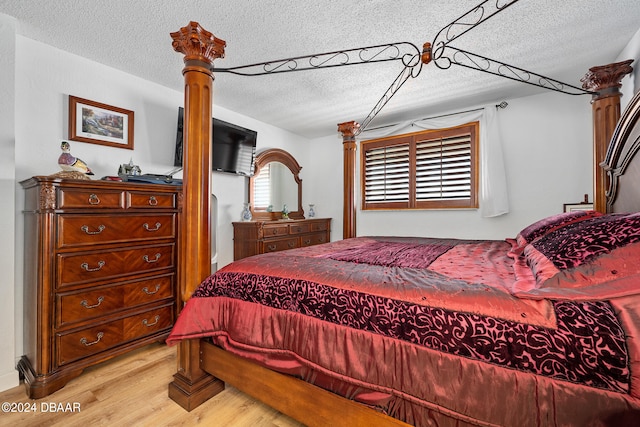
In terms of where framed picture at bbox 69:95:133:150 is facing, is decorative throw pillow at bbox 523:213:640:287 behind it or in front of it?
in front

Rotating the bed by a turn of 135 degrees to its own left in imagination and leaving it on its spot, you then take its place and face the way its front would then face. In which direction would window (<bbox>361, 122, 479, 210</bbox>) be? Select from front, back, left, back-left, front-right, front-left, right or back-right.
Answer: back

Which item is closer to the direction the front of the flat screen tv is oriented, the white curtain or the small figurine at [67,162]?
the white curtain

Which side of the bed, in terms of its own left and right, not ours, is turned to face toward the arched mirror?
front

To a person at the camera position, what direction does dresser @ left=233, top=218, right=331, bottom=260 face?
facing the viewer and to the right of the viewer

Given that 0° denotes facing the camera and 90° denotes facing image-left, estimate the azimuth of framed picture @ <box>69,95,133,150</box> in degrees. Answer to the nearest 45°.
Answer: approximately 315°

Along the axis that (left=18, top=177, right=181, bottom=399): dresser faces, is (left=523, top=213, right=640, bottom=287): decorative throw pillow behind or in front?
in front

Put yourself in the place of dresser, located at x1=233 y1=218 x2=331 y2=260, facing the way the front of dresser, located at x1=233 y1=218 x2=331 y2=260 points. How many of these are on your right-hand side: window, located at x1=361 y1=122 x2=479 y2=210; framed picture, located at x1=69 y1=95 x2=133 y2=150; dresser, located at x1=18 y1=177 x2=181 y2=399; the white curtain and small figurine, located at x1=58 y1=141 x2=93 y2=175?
3

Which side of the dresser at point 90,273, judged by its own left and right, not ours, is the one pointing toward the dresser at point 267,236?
left

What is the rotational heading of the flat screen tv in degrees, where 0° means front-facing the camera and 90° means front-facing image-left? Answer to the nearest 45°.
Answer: approximately 315°

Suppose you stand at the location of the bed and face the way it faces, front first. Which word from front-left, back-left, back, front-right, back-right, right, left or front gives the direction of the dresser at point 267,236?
front

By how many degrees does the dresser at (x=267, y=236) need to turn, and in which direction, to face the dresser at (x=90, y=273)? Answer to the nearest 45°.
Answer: approximately 90° to its right

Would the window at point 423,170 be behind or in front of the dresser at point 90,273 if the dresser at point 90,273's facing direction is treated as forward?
in front

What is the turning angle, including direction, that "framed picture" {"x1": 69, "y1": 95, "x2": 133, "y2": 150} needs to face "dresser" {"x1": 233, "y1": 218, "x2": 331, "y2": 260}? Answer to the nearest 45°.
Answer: approximately 45° to its left

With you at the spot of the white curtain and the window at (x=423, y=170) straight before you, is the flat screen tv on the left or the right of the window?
left

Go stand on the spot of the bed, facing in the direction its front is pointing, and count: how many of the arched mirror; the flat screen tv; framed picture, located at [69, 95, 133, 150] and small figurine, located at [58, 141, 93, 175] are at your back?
0

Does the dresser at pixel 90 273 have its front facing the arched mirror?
no

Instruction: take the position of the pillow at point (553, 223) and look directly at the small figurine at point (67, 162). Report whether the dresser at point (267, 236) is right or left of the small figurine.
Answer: right

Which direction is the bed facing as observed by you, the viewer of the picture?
facing away from the viewer and to the left of the viewer

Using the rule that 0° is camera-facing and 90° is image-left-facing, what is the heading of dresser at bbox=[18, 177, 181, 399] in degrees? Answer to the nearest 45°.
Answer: approximately 315°

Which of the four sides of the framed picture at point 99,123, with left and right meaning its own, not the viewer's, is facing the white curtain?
front

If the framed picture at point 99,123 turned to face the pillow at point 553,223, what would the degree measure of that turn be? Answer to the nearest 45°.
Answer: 0° — it already faces it

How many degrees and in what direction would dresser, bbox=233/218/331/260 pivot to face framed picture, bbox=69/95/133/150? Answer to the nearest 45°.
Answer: approximately 90° to its right
